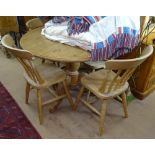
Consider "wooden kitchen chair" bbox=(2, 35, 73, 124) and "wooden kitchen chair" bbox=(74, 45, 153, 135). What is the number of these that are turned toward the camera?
0

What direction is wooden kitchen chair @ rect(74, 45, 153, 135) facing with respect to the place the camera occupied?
facing away from the viewer and to the left of the viewer

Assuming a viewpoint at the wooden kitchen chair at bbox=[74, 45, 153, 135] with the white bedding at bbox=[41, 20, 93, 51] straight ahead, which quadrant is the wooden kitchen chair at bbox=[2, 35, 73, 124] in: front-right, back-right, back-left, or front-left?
front-left

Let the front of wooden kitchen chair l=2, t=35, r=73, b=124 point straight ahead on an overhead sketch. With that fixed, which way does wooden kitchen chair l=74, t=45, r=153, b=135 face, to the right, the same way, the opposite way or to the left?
to the left

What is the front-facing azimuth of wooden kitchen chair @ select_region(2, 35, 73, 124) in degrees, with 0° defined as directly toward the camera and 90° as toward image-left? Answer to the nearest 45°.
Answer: approximately 225°
